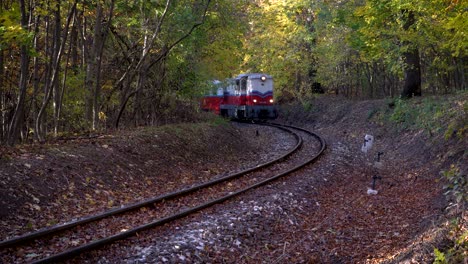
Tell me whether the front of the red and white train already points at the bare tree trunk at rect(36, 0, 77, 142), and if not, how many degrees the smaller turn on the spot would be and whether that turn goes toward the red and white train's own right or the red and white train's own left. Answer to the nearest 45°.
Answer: approximately 45° to the red and white train's own right

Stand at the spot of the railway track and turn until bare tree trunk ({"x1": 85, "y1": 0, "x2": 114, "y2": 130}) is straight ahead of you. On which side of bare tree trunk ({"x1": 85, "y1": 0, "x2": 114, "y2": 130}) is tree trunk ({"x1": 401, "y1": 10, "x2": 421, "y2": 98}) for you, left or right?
right

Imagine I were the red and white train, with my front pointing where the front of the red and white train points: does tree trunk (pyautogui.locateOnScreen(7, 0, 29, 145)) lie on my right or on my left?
on my right

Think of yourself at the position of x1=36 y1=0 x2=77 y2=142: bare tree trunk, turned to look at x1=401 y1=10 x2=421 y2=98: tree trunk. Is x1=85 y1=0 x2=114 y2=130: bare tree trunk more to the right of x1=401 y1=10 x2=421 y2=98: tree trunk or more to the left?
left

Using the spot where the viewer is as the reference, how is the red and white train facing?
facing the viewer and to the right of the viewer

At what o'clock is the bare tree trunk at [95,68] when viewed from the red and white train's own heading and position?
The bare tree trunk is roughly at 2 o'clock from the red and white train.
